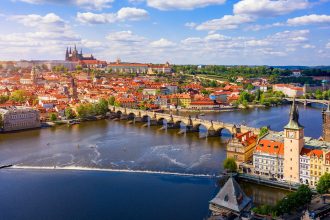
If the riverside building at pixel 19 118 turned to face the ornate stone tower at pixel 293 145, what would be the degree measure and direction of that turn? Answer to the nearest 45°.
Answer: approximately 45° to its left

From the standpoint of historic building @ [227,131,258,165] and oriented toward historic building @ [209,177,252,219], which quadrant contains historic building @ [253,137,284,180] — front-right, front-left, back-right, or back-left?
front-left

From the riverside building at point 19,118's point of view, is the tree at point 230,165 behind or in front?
in front

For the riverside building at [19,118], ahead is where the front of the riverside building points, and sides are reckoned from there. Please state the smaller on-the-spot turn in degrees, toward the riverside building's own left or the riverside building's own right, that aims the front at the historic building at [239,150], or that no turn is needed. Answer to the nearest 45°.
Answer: approximately 45° to the riverside building's own left

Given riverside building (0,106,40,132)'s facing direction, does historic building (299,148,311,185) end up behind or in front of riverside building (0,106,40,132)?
in front

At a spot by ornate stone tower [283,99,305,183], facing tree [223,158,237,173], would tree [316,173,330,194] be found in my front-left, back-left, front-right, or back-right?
back-left

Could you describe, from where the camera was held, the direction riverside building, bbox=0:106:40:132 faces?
facing the viewer
